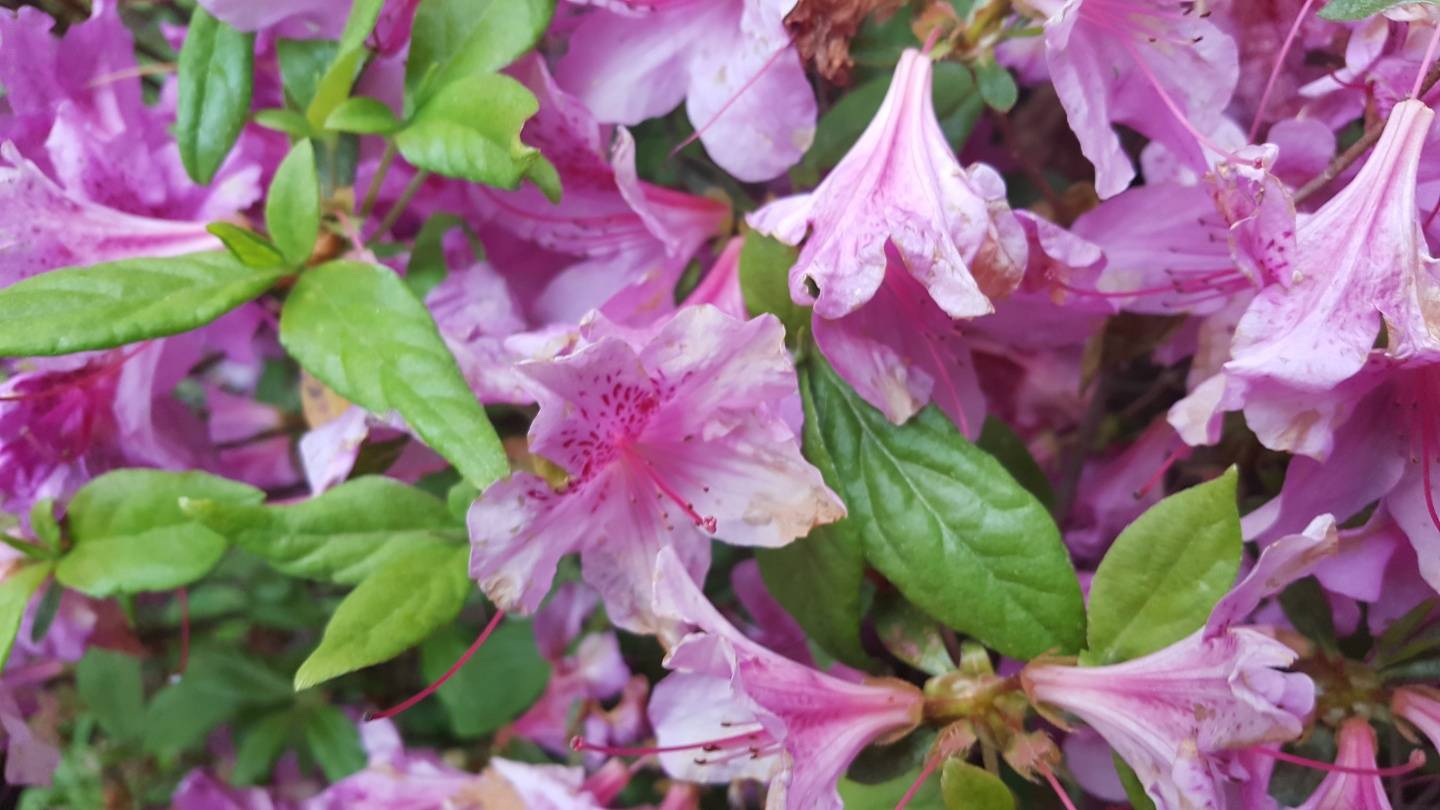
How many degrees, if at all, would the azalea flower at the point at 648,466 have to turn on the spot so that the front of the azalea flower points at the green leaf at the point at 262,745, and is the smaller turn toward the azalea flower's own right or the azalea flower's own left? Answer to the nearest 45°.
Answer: approximately 135° to the azalea flower's own right

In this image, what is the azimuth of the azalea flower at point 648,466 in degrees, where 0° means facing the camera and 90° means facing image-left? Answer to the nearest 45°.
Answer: approximately 0°
